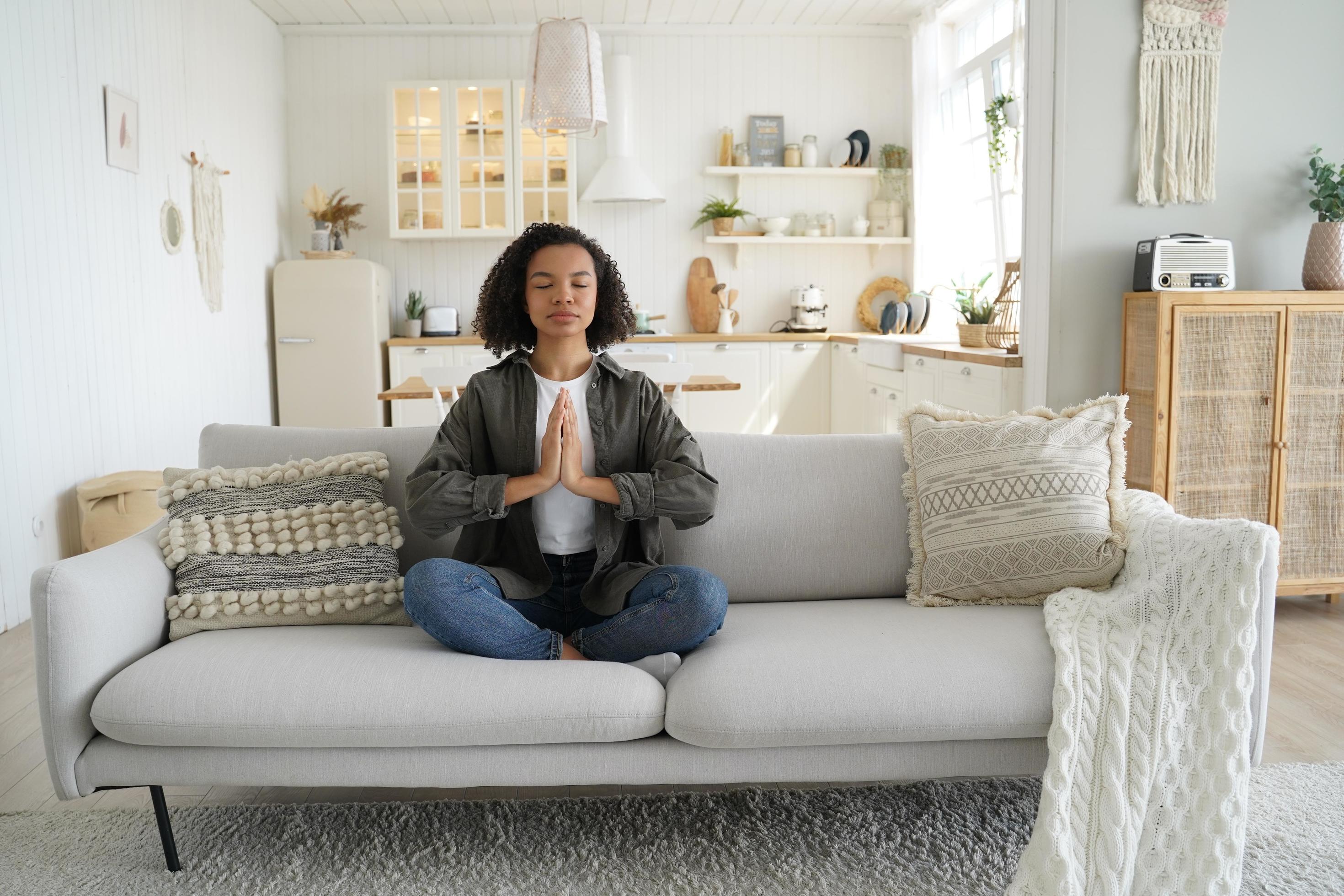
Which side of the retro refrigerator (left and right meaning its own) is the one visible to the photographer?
front

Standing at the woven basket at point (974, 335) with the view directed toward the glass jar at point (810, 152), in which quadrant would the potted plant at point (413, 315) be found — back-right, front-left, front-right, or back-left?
front-left

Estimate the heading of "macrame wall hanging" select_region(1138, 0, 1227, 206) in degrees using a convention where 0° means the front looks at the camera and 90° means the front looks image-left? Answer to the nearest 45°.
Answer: approximately 0°

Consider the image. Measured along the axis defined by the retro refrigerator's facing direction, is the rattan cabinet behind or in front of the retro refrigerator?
in front

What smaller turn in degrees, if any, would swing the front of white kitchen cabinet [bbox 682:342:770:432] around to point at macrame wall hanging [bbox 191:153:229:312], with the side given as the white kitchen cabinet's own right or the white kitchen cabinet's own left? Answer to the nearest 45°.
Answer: approximately 45° to the white kitchen cabinet's own right

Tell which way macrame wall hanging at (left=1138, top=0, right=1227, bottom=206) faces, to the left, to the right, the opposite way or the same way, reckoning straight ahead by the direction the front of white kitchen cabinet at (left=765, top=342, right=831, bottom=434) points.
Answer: the same way

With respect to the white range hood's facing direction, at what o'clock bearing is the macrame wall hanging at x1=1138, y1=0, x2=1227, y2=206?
The macrame wall hanging is roughly at 11 o'clock from the white range hood.

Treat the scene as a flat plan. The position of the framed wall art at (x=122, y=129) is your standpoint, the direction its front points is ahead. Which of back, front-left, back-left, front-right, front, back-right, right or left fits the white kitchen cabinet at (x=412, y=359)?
left

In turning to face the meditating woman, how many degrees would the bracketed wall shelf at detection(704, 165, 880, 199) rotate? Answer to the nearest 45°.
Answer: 0° — it already faces them

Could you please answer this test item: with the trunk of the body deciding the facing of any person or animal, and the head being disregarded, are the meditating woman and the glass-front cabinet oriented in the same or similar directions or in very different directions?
same or similar directions

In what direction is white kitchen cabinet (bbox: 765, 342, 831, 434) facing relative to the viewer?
toward the camera

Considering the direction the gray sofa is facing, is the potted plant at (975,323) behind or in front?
behind

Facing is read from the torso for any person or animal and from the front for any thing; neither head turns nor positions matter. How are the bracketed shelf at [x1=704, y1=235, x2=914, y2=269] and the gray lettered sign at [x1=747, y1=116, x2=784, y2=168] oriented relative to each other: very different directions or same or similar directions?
same or similar directions

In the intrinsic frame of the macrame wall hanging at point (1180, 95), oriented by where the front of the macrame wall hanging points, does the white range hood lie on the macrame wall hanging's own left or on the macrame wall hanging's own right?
on the macrame wall hanging's own right

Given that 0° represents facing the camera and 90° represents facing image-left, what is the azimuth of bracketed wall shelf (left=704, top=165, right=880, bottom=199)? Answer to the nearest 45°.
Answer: approximately 0°

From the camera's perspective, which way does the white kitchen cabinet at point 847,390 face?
toward the camera

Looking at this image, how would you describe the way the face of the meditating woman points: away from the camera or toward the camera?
toward the camera
